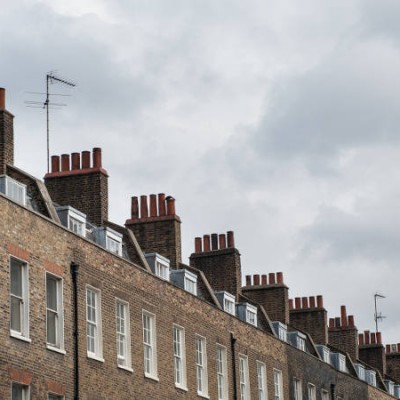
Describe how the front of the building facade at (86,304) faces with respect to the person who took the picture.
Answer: facing the viewer and to the right of the viewer
